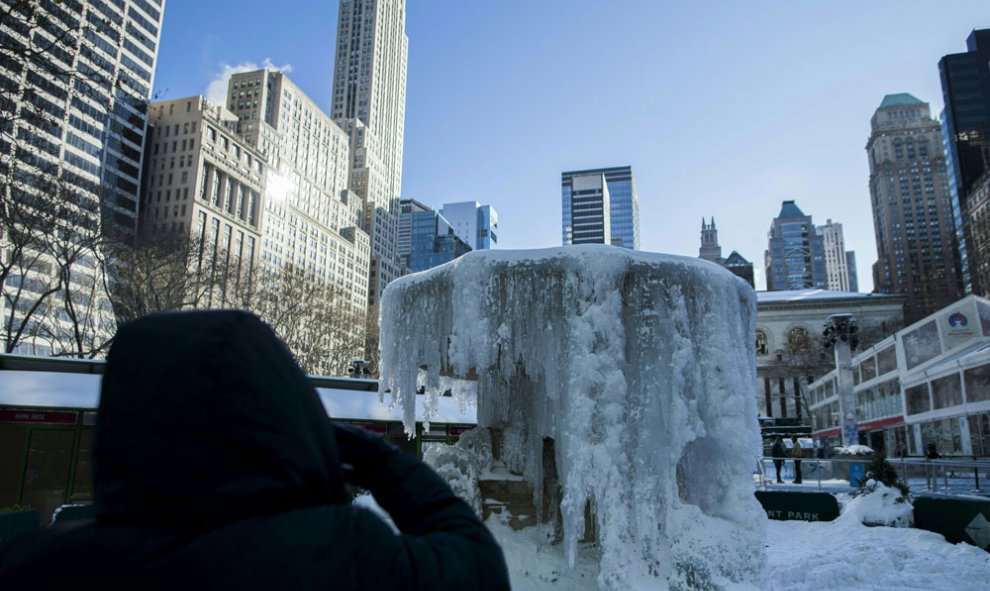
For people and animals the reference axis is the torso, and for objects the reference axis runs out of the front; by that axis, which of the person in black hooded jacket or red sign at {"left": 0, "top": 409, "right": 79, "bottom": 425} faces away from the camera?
the person in black hooded jacket

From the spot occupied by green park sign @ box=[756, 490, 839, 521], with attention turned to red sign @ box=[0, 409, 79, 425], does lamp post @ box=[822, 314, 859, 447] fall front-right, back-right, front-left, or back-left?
back-right

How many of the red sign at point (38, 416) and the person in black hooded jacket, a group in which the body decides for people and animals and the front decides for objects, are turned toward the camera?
1

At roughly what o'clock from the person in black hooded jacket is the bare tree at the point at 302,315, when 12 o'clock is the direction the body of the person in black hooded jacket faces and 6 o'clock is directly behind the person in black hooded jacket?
The bare tree is roughly at 12 o'clock from the person in black hooded jacket.

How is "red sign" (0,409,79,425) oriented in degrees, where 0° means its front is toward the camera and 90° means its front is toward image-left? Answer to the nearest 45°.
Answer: approximately 0°

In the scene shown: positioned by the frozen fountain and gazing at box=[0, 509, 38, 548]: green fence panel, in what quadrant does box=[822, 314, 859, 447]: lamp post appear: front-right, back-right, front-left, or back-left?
back-right

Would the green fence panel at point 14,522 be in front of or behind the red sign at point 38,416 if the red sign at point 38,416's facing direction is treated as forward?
in front

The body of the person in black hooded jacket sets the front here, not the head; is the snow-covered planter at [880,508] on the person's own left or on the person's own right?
on the person's own right

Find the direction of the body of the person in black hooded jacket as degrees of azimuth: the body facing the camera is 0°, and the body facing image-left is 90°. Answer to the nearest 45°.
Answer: approximately 180°

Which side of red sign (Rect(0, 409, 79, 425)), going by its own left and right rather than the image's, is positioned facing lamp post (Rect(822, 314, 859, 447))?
left

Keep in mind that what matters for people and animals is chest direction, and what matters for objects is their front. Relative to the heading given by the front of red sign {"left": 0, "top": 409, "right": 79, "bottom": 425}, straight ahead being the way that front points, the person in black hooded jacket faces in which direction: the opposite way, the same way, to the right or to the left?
the opposite way

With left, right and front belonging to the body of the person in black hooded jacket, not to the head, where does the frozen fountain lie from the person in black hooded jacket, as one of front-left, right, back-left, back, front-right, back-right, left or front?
front-right

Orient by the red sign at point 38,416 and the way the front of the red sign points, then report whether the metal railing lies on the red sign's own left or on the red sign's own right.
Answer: on the red sign's own left

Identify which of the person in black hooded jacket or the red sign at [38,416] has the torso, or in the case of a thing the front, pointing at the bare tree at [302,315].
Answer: the person in black hooded jacket
